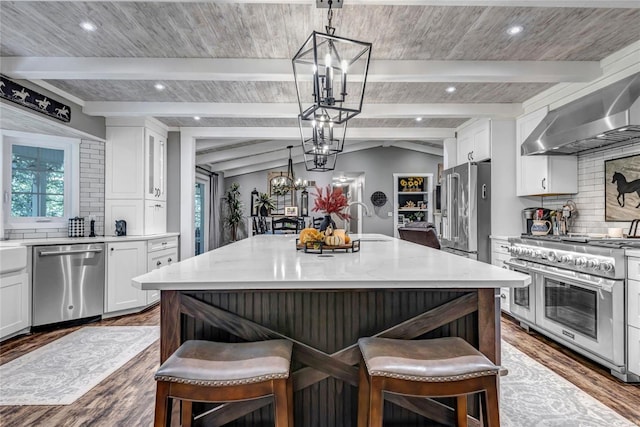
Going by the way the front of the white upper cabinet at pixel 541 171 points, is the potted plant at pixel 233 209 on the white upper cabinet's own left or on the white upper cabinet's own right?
on the white upper cabinet's own right

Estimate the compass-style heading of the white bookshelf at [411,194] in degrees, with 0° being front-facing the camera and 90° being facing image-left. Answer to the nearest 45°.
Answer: approximately 0°

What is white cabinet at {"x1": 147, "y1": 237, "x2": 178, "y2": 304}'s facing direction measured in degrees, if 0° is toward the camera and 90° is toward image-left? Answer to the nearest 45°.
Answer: approximately 315°

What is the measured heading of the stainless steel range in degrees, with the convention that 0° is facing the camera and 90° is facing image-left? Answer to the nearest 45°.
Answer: approximately 45°

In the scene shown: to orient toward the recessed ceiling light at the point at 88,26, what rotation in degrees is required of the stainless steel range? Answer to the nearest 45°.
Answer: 0° — it already faces it

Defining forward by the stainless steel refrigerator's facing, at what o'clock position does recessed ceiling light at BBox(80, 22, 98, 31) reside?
The recessed ceiling light is roughly at 12 o'clock from the stainless steel refrigerator.

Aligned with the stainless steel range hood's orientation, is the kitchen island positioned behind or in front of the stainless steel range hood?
in front

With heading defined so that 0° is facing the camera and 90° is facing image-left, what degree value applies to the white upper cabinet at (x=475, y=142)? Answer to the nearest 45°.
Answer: approximately 45°

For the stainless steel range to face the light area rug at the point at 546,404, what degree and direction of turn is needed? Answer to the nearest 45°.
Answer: approximately 45° to its left
